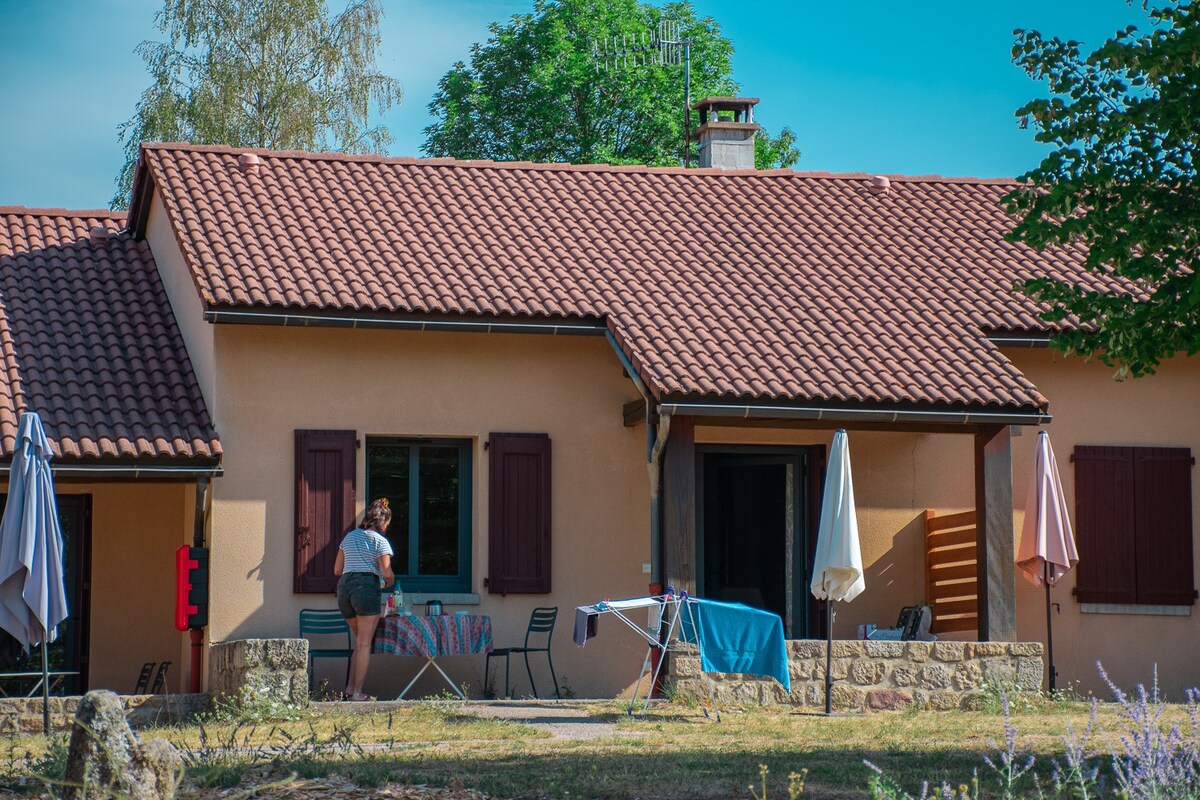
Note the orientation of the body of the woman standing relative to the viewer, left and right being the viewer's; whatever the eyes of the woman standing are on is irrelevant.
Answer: facing away from the viewer and to the right of the viewer

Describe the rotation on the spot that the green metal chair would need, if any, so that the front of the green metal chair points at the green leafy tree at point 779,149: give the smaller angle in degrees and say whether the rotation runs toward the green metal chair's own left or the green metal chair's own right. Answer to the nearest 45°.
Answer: approximately 135° to the green metal chair's own left

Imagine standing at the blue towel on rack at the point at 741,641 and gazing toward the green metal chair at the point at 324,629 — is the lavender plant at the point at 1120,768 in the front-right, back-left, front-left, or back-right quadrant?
back-left

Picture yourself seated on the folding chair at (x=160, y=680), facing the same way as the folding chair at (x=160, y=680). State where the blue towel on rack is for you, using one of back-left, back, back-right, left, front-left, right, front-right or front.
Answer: back-left

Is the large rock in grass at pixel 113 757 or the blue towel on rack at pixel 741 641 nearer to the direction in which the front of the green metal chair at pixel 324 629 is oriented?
the large rock in grass

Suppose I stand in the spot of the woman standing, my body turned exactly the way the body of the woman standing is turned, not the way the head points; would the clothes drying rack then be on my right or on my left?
on my right
